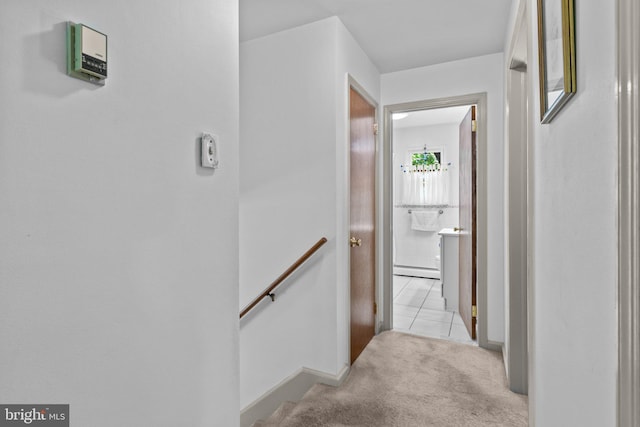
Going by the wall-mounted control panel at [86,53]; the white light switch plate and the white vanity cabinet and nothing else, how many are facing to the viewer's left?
1

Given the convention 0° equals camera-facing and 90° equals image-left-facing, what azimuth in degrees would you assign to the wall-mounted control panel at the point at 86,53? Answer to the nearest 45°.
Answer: approximately 315°

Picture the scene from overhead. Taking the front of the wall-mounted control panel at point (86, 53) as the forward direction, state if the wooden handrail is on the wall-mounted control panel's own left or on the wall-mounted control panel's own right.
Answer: on the wall-mounted control panel's own left

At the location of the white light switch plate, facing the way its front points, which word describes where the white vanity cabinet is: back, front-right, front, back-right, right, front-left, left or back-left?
left

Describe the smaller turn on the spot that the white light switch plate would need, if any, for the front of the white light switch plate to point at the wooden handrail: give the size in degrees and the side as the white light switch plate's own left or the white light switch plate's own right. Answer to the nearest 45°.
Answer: approximately 90° to the white light switch plate's own left

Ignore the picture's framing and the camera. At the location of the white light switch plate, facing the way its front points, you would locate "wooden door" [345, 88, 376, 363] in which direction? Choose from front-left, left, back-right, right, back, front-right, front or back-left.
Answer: left

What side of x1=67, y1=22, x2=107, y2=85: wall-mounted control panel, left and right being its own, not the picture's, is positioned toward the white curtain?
left

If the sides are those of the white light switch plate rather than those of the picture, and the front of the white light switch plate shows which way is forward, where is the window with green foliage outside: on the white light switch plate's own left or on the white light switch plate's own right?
on the white light switch plate's own left

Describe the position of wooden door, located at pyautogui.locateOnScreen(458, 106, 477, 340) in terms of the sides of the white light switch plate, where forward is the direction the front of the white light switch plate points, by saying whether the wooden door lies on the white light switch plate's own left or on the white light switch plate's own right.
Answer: on the white light switch plate's own left

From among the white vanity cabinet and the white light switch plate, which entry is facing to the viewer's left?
the white vanity cabinet

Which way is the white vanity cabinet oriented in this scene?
to the viewer's left
